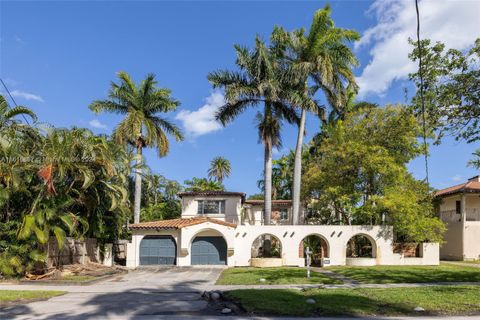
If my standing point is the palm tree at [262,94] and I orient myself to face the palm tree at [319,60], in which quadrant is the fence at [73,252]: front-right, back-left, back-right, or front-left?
back-right

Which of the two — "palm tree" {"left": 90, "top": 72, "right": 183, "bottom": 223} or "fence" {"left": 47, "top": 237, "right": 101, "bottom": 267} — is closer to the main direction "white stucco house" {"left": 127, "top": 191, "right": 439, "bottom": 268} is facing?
the fence

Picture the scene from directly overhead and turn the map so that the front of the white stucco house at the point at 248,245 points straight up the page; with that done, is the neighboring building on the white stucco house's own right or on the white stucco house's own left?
on the white stucco house's own left

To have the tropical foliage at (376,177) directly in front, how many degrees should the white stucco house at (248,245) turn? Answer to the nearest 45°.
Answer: approximately 90° to its left

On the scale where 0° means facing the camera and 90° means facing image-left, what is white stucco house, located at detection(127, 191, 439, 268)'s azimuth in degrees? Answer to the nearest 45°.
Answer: approximately 0°
